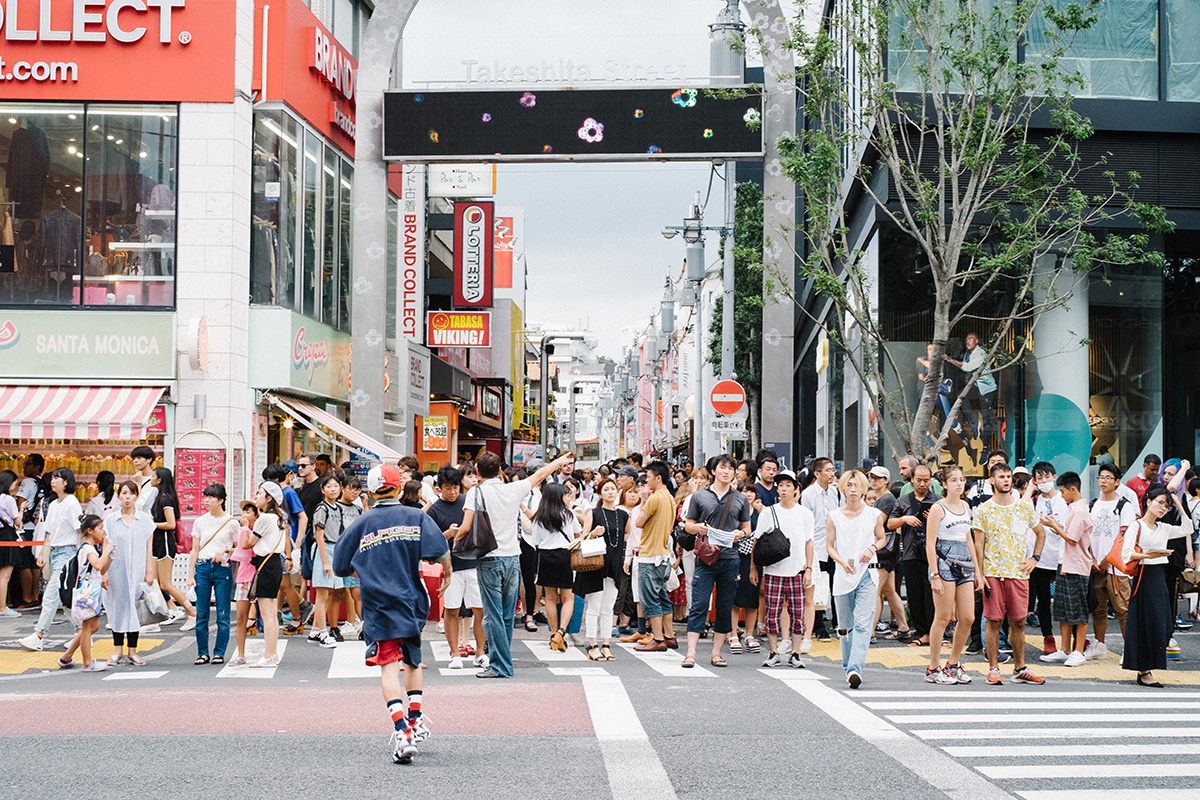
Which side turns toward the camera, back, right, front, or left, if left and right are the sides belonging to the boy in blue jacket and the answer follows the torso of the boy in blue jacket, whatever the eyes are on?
back

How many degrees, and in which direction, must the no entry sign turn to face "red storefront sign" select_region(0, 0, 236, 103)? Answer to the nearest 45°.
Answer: approximately 90° to its right

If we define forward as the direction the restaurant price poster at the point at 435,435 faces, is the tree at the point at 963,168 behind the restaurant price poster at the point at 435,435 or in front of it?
in front

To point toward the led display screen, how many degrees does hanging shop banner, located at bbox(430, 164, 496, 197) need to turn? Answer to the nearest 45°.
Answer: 0° — it already faces it

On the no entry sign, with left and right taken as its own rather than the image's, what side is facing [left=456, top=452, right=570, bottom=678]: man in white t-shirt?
front

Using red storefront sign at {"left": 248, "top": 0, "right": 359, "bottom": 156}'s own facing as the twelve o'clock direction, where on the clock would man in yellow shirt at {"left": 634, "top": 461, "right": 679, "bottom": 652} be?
The man in yellow shirt is roughly at 1 o'clock from the red storefront sign.

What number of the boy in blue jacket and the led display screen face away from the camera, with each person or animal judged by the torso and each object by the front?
1
